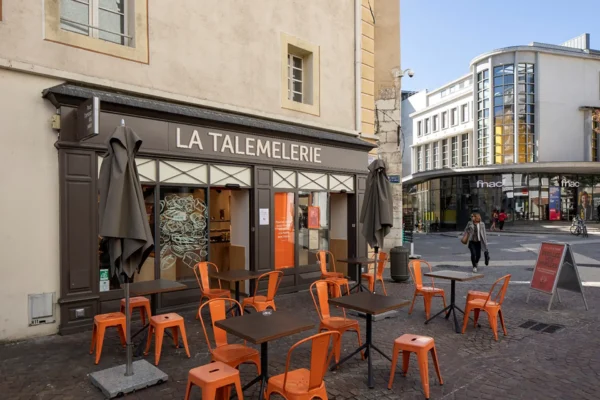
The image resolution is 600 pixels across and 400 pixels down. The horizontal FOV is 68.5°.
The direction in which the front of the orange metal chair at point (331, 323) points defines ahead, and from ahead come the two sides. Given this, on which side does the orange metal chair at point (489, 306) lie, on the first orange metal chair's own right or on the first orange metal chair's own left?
on the first orange metal chair's own left

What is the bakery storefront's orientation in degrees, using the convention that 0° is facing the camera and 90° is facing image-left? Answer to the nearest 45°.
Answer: approximately 315°

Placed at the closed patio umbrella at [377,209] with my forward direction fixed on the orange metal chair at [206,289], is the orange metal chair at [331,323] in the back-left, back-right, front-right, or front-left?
front-left

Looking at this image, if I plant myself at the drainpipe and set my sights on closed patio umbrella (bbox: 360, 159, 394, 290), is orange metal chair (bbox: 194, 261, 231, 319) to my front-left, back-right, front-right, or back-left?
front-right

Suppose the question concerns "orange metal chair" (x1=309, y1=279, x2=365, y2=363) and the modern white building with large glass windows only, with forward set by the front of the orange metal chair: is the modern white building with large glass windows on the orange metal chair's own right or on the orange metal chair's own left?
on the orange metal chair's own left

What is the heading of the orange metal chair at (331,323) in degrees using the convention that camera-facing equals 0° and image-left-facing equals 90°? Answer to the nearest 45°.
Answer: approximately 315°

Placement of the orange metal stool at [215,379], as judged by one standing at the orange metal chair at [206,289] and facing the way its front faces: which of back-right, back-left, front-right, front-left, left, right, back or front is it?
front-right

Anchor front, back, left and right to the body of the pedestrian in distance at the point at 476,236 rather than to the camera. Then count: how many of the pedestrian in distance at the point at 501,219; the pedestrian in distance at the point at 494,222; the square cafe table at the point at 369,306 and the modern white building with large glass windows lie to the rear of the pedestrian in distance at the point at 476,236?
3

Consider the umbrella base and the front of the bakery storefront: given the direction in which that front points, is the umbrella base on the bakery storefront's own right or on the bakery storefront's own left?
on the bakery storefront's own right

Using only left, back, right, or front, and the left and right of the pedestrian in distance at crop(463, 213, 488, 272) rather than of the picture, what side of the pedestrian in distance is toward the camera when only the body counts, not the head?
front

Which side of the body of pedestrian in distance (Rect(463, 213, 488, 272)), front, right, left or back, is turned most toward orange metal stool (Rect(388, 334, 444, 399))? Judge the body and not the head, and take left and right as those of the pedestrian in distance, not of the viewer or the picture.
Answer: front

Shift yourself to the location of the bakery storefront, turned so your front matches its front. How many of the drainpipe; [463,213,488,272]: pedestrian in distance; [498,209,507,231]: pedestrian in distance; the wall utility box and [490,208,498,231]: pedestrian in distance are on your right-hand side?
1

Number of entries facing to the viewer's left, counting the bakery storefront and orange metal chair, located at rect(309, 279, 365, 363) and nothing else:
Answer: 0

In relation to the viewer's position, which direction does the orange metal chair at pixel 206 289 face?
facing the viewer and to the right of the viewer

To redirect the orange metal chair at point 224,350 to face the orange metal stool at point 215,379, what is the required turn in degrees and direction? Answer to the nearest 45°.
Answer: approximately 45° to its right

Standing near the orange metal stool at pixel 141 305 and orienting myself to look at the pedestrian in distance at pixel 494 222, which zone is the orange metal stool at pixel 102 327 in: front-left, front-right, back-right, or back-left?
back-right

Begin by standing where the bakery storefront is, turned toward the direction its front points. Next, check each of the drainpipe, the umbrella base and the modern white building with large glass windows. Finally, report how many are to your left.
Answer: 2
